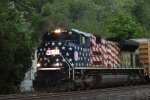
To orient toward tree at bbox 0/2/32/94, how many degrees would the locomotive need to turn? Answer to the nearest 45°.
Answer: approximately 45° to its right

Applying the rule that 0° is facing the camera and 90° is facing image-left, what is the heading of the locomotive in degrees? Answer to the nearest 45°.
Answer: approximately 45°
